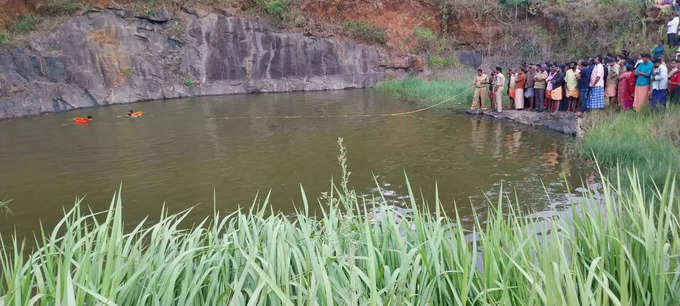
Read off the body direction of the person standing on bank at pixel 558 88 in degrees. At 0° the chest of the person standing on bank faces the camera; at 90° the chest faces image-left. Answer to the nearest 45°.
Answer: approximately 45°

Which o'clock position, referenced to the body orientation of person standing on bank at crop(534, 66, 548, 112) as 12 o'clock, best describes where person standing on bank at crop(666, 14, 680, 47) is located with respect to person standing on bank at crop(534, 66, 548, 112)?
person standing on bank at crop(666, 14, 680, 47) is roughly at 6 o'clock from person standing on bank at crop(534, 66, 548, 112).

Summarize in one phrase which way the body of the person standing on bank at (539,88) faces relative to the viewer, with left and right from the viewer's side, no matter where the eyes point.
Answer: facing the viewer and to the left of the viewer

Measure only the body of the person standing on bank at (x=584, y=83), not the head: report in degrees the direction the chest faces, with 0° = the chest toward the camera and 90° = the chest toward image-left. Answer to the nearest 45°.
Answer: approximately 90°

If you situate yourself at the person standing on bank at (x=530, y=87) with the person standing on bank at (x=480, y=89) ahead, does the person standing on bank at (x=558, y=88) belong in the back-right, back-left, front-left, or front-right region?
back-left

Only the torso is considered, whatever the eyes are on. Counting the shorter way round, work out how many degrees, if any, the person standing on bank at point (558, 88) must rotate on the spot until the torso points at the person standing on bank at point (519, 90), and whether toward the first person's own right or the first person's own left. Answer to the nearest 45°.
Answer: approximately 90° to the first person's own right

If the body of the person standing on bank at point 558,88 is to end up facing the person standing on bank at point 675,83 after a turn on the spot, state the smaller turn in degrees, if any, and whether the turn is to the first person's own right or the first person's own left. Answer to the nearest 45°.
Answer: approximately 90° to the first person's own left
